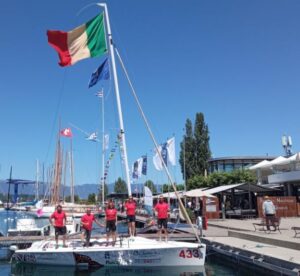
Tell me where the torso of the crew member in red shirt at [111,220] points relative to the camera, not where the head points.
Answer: toward the camera

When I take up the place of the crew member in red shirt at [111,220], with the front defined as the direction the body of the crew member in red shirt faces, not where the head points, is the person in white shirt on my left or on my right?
on my left

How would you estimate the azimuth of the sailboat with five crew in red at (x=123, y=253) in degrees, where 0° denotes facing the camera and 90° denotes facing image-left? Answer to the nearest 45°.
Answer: approximately 270°
